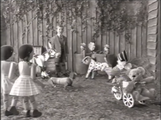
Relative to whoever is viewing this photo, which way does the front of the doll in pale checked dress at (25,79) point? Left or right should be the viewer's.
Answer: facing away from the viewer and to the right of the viewer

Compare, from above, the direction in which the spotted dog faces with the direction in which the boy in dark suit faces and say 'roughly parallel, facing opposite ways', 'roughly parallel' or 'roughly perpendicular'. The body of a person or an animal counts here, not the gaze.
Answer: roughly perpendicular

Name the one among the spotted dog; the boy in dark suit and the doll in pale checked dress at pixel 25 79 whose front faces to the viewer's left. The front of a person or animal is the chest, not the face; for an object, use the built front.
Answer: the spotted dog

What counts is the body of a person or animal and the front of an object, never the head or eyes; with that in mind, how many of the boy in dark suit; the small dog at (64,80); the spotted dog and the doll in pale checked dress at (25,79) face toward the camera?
1

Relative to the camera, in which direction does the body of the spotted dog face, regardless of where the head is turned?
to the viewer's left

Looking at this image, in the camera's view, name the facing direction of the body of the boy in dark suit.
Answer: toward the camera

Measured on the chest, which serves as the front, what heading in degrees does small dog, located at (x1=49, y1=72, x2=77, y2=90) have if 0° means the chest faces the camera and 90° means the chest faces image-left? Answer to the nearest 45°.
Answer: approximately 270°

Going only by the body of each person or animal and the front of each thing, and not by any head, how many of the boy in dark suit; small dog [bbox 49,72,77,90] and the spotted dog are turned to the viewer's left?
1

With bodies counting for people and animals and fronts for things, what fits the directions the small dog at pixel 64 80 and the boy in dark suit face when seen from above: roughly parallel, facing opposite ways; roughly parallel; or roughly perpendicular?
roughly perpendicular
